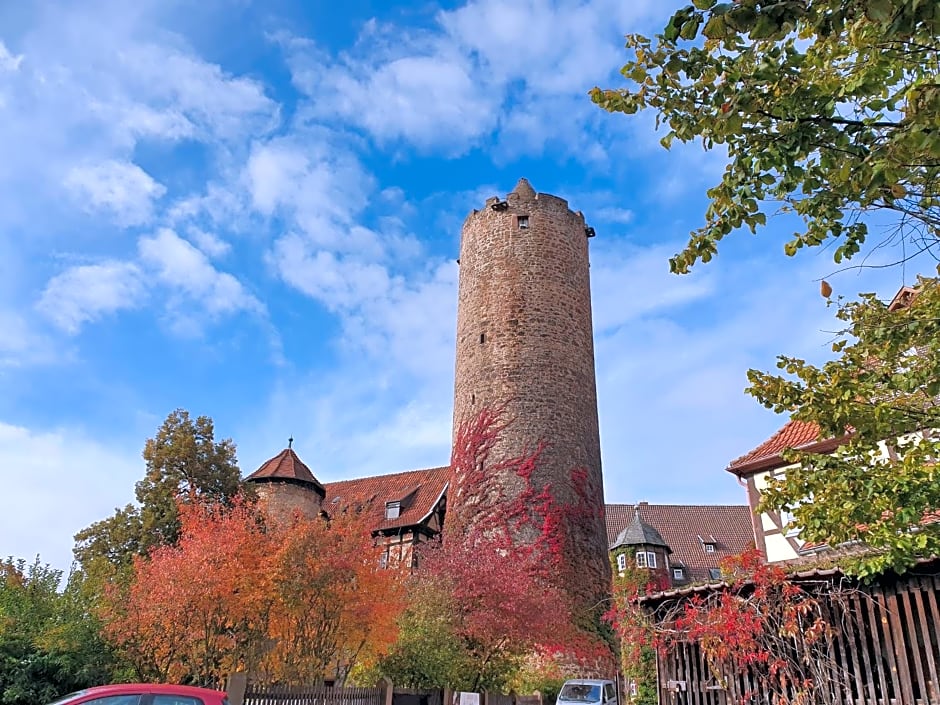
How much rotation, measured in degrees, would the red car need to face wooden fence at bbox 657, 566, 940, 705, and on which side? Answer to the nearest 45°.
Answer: approximately 180°

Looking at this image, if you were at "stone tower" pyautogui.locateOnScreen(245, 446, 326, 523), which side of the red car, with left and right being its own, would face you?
right

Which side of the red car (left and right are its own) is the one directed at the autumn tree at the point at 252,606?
right

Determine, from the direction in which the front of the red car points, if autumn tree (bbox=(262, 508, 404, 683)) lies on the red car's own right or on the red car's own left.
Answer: on the red car's own right

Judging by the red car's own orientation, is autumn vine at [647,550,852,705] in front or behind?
behind

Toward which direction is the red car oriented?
to the viewer's left

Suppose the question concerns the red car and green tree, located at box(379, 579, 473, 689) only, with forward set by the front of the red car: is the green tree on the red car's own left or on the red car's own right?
on the red car's own right

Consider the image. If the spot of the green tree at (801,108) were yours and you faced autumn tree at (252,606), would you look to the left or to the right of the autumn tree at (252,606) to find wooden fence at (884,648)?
right

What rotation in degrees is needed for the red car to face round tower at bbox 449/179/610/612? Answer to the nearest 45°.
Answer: approximately 135° to its right
